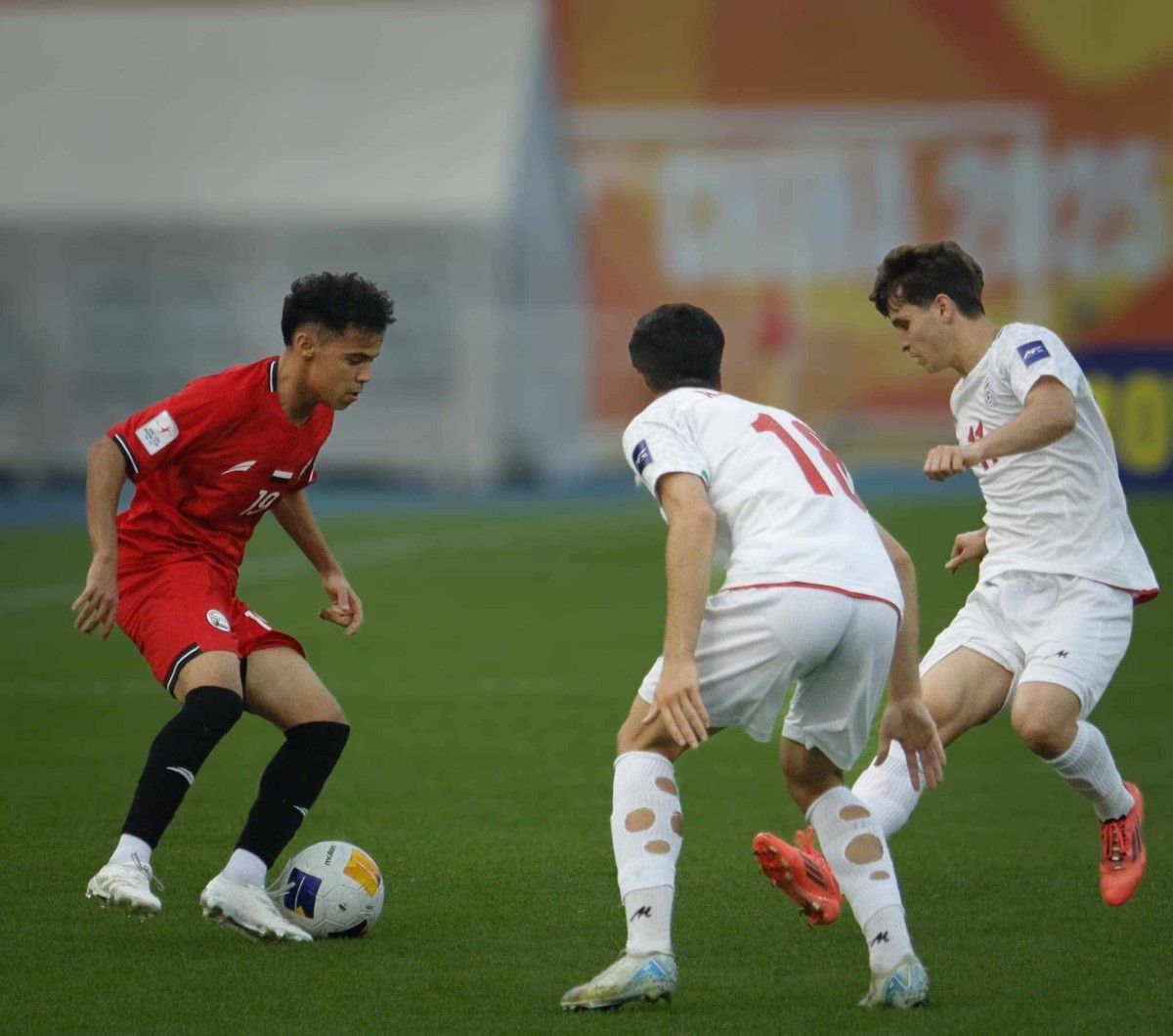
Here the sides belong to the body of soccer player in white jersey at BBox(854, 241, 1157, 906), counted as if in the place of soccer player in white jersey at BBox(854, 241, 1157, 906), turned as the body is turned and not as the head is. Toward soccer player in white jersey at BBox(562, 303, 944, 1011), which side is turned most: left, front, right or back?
front

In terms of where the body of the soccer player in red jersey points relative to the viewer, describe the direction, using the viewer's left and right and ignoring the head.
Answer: facing the viewer and to the right of the viewer

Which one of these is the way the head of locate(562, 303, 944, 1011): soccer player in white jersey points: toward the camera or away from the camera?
away from the camera

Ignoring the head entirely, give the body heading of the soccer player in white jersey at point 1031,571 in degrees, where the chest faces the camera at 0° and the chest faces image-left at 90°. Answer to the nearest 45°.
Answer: approximately 45°

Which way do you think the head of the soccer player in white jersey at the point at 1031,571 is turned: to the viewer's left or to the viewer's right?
to the viewer's left

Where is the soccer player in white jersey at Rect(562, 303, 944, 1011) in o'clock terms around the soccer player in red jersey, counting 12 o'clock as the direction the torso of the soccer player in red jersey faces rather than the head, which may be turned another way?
The soccer player in white jersey is roughly at 12 o'clock from the soccer player in red jersey.

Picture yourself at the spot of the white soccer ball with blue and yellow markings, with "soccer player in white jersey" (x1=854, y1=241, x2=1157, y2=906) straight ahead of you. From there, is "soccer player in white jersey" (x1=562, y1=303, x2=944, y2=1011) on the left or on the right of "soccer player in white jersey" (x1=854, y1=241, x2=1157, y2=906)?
right

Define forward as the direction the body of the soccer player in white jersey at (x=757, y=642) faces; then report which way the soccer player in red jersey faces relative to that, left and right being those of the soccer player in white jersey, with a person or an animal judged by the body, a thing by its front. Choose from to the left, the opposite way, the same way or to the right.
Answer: the opposite way

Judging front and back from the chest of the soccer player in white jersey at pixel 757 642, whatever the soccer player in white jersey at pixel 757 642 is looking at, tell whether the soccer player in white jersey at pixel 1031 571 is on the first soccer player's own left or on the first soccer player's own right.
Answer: on the first soccer player's own right

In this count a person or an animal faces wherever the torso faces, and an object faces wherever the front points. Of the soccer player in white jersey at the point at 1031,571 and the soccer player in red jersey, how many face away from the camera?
0

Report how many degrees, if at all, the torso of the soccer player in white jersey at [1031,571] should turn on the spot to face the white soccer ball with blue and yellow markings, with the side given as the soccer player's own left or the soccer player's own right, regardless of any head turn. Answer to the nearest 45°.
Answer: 0° — they already face it

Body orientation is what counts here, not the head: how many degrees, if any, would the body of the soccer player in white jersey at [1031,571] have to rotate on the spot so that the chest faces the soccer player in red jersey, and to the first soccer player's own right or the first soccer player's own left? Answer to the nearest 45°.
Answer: approximately 45° to the first soccer player's own right

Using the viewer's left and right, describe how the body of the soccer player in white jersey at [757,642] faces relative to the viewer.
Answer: facing away from the viewer and to the left of the viewer

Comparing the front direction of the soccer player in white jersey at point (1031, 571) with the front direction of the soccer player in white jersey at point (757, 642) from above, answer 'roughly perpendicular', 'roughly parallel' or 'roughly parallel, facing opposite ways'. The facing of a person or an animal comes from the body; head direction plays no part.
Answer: roughly perpendicular

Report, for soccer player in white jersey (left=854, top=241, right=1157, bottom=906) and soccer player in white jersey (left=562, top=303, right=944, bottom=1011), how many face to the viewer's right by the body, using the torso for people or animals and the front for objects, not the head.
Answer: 0

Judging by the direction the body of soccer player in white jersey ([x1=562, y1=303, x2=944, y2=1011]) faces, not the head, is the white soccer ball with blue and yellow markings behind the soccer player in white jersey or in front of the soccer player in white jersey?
in front
